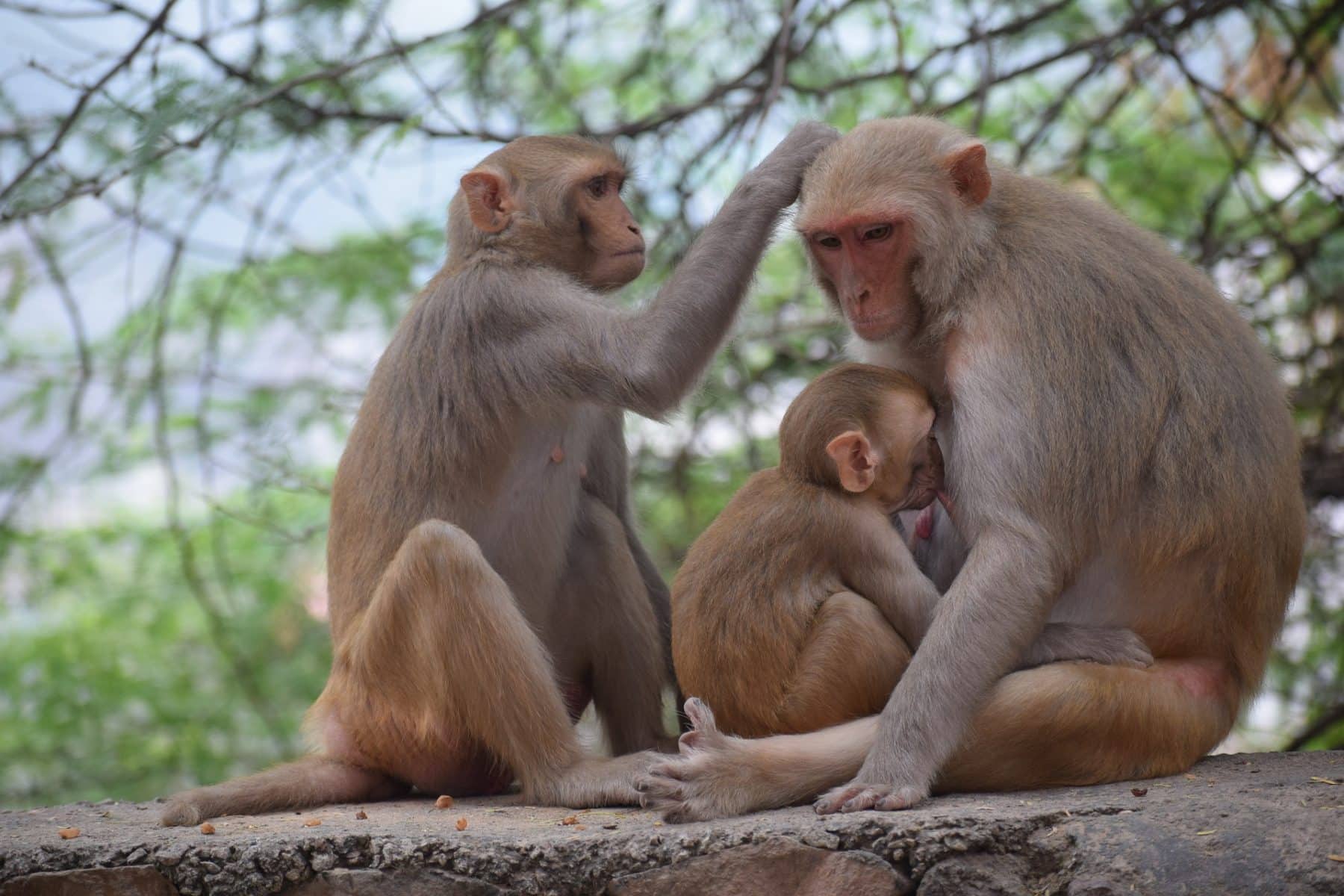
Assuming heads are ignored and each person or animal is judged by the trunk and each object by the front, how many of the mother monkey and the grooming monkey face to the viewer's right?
1

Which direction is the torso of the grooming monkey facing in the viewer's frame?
to the viewer's right

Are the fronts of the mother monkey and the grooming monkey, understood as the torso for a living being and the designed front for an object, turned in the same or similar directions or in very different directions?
very different directions

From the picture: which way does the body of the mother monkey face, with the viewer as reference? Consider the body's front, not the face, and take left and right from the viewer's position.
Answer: facing to the left of the viewer
